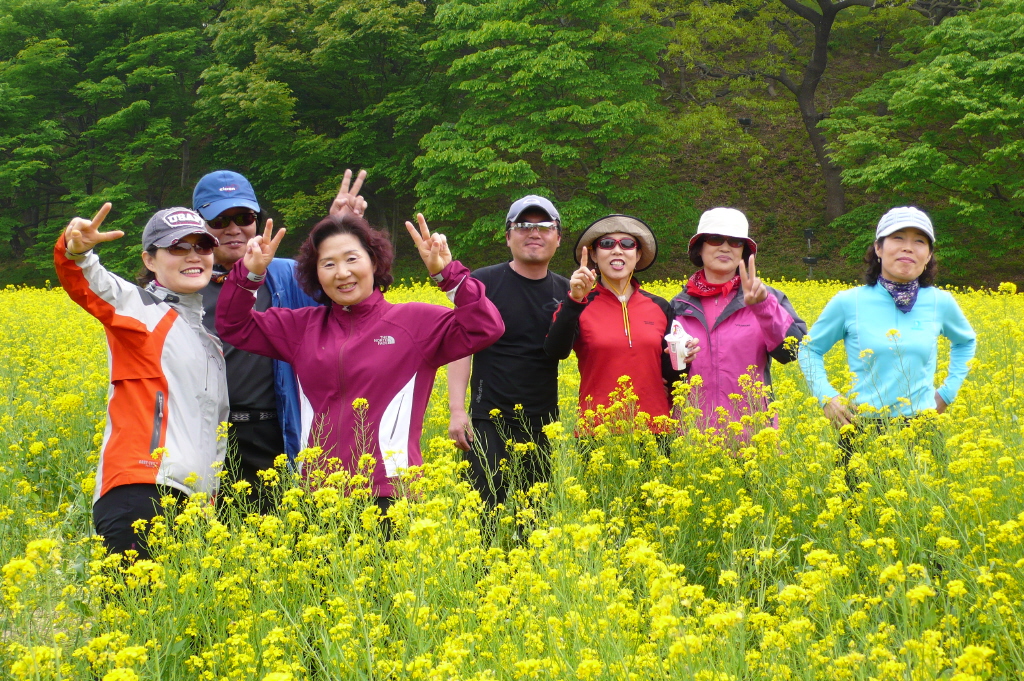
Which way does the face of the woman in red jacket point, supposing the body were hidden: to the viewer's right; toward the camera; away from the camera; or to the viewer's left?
toward the camera

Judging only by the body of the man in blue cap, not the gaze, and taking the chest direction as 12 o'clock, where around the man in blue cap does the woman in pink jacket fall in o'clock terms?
The woman in pink jacket is roughly at 9 o'clock from the man in blue cap.

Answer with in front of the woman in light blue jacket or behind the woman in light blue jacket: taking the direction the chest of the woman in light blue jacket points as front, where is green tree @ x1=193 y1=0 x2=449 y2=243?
behind

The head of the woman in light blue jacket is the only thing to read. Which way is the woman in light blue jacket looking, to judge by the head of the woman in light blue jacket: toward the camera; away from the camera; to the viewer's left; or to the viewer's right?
toward the camera

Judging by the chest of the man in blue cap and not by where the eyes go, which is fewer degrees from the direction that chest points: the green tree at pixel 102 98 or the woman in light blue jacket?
the woman in light blue jacket

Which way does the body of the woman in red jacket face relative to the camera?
toward the camera

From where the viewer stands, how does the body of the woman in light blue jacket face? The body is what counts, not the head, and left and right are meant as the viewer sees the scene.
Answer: facing the viewer

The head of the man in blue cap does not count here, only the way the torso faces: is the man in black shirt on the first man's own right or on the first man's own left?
on the first man's own left

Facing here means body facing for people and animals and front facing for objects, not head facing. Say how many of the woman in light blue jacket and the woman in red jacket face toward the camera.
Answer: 2

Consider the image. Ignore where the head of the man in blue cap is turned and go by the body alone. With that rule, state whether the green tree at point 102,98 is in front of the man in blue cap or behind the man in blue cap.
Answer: behind

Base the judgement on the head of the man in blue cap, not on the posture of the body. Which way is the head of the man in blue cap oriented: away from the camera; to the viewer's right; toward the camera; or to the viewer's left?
toward the camera

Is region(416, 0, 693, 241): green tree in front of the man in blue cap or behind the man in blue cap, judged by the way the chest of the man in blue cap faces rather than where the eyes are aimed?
behind

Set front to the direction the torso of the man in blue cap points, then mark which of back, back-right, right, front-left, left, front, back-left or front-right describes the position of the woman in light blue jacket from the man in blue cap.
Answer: left

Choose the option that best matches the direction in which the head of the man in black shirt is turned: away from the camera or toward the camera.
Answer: toward the camera

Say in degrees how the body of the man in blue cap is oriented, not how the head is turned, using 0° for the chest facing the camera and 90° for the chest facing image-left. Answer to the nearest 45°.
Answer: approximately 0°

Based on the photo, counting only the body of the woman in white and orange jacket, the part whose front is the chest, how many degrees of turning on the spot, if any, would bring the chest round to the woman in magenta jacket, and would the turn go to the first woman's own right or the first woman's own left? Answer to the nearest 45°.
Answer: approximately 45° to the first woman's own left
